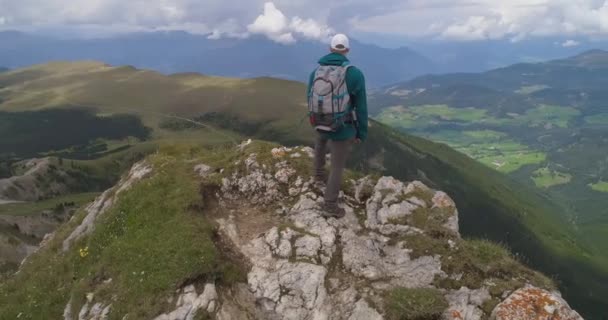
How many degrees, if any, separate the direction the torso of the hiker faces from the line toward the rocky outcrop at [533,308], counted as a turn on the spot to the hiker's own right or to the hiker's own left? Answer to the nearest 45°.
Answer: approximately 90° to the hiker's own right

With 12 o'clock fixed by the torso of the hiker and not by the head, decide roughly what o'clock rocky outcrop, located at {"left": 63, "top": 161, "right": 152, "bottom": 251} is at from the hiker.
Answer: The rocky outcrop is roughly at 8 o'clock from the hiker.

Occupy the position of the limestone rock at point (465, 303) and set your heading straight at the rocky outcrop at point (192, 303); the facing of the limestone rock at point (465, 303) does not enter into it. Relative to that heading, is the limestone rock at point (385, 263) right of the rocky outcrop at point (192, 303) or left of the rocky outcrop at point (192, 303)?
right

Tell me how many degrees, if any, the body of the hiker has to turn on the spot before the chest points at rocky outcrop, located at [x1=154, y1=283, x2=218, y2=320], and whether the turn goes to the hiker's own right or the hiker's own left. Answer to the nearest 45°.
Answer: approximately 180°

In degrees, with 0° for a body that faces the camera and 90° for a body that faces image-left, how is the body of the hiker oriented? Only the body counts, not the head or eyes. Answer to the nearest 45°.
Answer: approximately 225°
